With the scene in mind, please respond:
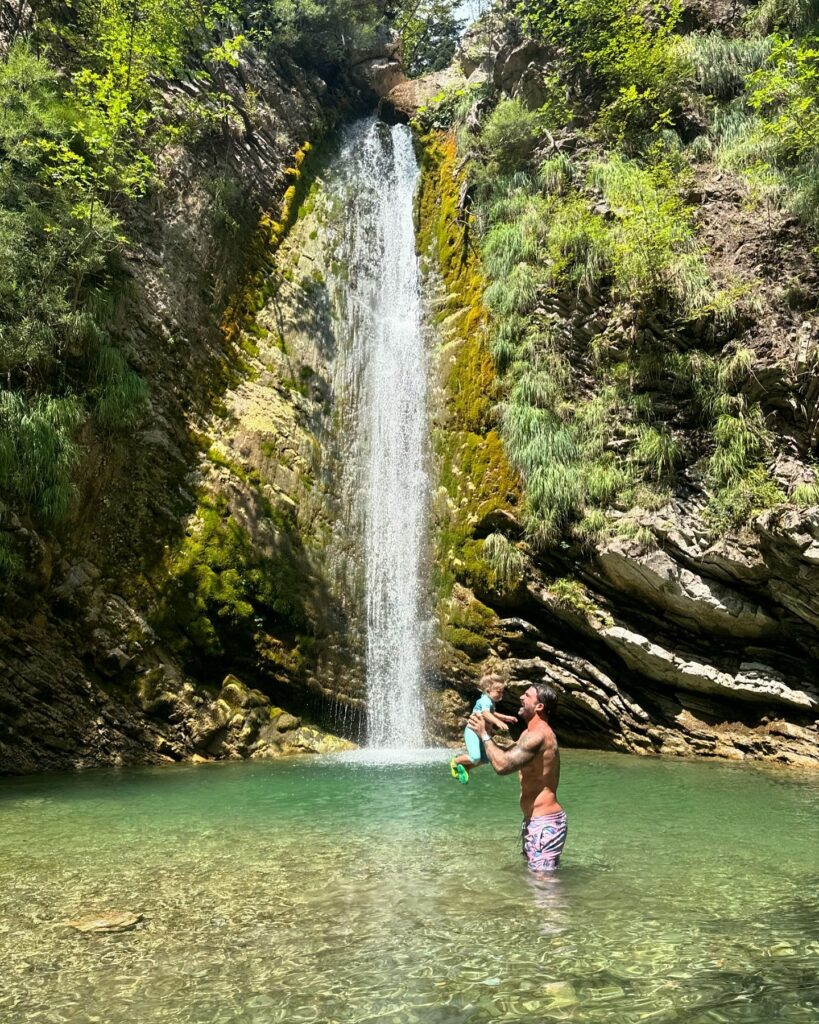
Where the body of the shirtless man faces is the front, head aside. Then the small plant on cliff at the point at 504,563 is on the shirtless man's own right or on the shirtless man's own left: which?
on the shirtless man's own right

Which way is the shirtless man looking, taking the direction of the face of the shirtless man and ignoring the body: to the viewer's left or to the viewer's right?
to the viewer's left

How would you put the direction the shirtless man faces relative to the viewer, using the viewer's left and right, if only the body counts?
facing to the left of the viewer

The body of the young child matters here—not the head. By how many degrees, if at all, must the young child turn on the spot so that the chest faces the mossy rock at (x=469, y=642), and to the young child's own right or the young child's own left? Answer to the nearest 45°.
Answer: approximately 90° to the young child's own left

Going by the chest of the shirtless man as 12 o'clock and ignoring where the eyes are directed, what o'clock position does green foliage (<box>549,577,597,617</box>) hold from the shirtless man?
The green foliage is roughly at 3 o'clock from the shirtless man.

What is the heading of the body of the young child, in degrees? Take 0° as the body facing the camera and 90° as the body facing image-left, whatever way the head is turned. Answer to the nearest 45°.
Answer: approximately 270°

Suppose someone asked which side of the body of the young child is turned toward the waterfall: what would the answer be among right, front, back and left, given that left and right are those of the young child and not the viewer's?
left
